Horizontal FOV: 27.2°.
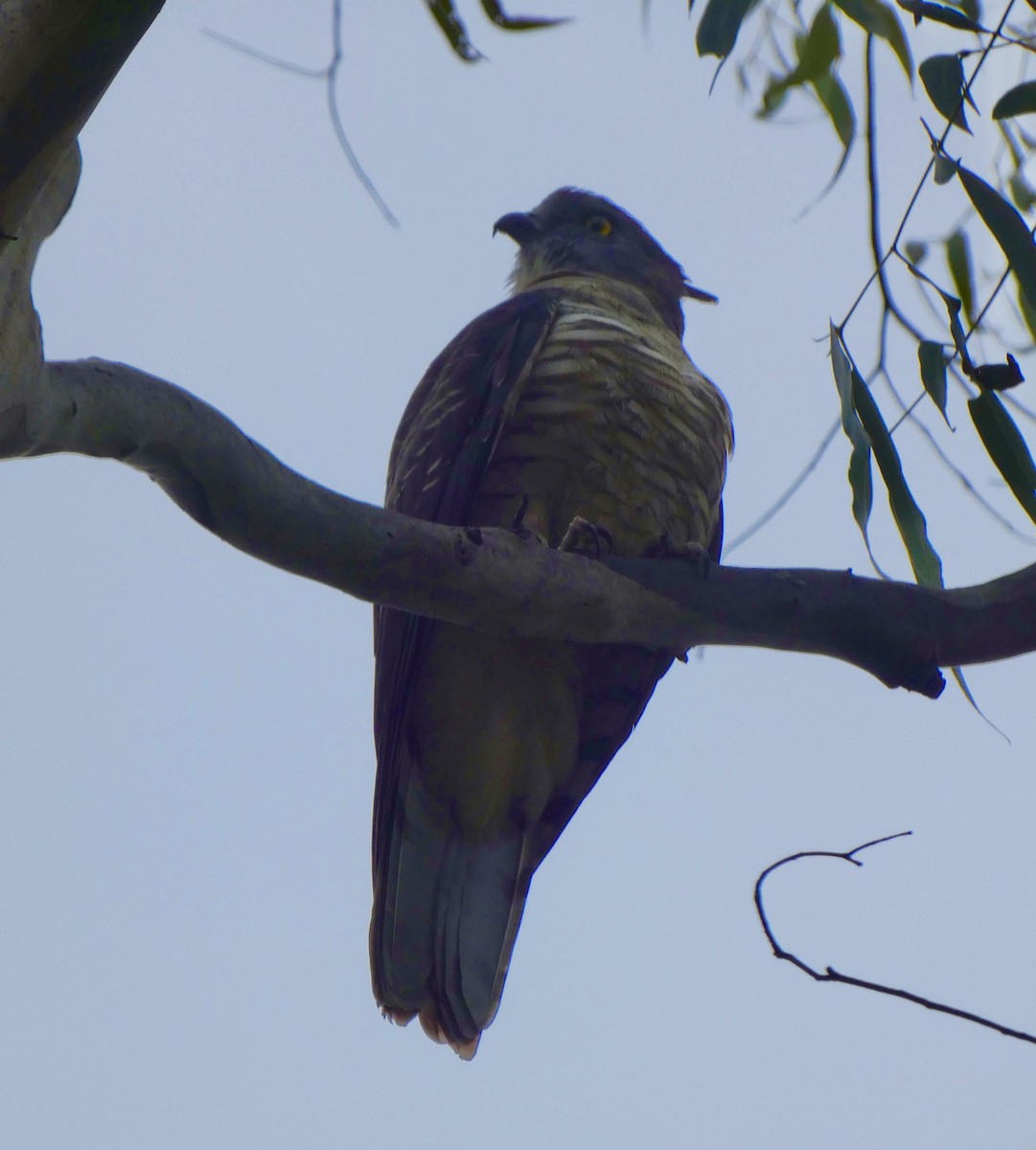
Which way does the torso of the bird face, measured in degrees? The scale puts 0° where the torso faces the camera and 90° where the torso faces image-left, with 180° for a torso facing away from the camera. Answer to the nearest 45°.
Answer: approximately 315°

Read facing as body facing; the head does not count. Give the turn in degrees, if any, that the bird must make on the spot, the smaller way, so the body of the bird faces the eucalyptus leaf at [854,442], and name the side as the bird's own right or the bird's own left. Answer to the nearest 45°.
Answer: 0° — it already faces it
